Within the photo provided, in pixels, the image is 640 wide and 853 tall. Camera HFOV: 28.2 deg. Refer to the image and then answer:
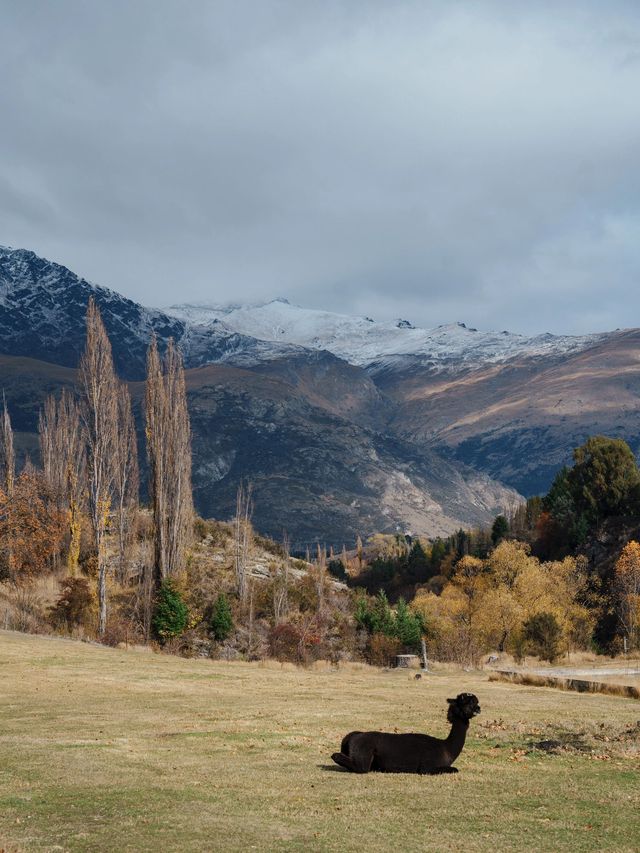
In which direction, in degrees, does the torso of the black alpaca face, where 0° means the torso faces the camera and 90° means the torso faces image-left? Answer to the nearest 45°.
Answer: approximately 270°
